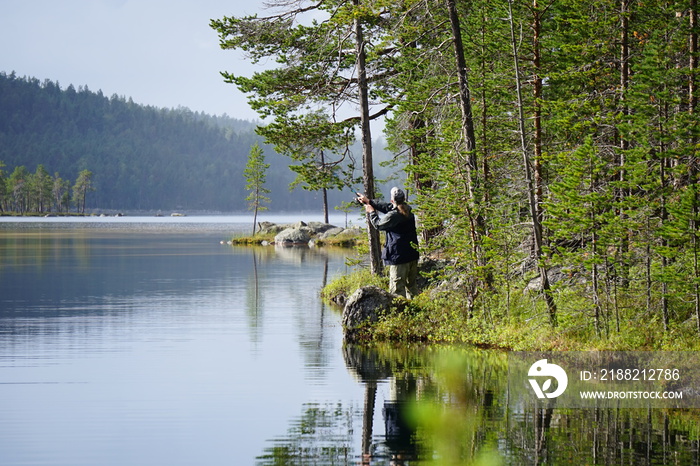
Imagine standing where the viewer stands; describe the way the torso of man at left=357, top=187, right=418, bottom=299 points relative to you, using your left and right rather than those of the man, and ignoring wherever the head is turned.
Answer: facing away from the viewer and to the left of the viewer
